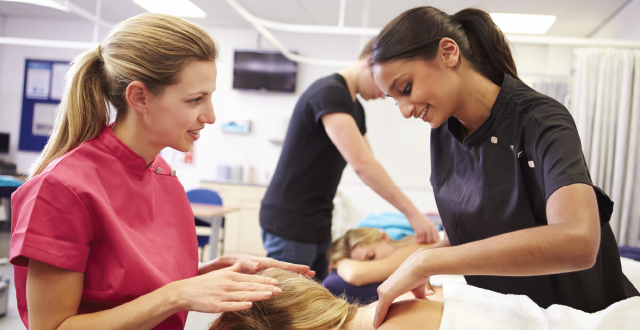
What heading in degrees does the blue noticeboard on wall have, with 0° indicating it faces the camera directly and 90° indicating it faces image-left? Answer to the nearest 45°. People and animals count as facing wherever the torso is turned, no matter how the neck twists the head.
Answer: approximately 0°

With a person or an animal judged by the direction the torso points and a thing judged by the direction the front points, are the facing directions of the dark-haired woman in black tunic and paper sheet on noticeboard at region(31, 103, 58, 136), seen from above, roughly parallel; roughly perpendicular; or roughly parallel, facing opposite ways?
roughly perpendicular

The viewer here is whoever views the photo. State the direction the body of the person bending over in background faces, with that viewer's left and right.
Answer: facing to the right of the viewer

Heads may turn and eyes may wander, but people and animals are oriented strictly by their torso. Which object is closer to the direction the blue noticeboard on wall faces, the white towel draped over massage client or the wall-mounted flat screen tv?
the white towel draped over massage client

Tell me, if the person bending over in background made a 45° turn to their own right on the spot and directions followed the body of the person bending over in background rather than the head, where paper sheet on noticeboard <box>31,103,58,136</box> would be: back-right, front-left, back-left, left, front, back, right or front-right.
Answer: back

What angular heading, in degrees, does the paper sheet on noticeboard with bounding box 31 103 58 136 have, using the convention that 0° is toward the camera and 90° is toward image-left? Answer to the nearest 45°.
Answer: approximately 0°

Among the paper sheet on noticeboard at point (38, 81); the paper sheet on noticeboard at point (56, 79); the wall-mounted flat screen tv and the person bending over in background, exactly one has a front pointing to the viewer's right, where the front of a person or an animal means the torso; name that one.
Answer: the person bending over in background

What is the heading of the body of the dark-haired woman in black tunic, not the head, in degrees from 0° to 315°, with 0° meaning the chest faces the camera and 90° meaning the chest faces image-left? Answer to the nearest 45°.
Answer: approximately 45°

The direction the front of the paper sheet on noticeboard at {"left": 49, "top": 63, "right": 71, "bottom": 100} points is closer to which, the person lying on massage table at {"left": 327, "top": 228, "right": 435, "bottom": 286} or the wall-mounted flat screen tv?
the person lying on massage table

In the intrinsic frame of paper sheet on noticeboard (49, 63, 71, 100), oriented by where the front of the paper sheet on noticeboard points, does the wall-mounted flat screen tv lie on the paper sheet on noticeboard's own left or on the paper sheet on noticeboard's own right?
on the paper sheet on noticeboard's own left
